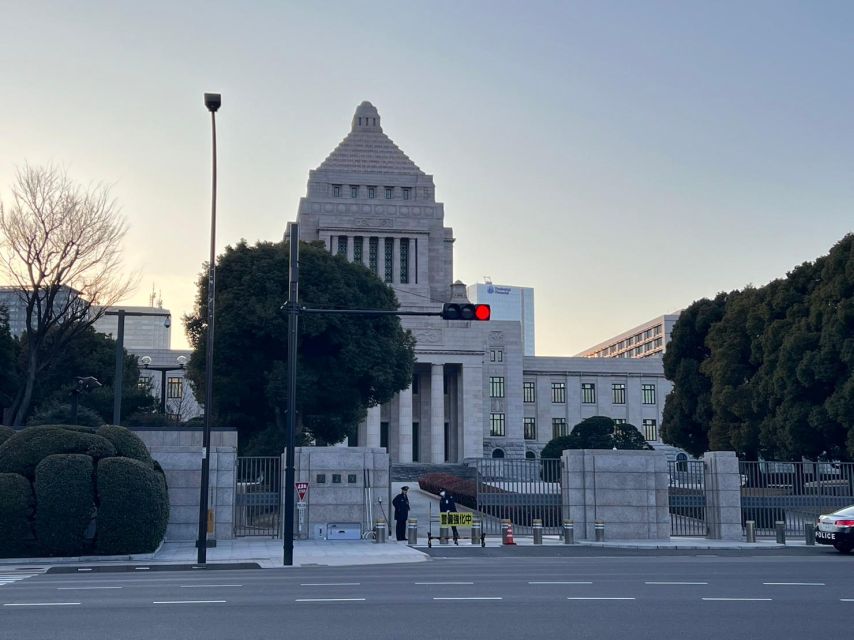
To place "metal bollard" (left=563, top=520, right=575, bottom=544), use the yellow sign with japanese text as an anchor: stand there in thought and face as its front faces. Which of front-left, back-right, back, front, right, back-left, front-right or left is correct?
left

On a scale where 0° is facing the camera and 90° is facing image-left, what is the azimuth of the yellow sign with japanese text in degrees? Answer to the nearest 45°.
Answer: approximately 0°

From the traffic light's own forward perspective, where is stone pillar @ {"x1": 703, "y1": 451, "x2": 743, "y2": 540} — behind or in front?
behind

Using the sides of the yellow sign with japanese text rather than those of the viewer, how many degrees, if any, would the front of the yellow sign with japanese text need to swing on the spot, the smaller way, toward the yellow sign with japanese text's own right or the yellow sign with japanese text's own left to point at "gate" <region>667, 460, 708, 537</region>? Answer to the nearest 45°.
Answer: approximately 135° to the yellow sign with japanese text's own left

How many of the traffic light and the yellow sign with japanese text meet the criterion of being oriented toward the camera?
2

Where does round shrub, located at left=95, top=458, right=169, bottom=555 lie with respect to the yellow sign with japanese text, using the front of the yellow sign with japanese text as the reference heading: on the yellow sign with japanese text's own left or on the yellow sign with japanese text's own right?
on the yellow sign with japanese text's own right

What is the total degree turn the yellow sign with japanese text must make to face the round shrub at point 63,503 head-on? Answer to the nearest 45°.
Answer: approximately 45° to its right

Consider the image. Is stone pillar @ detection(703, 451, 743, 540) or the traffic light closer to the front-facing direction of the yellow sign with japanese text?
the traffic light

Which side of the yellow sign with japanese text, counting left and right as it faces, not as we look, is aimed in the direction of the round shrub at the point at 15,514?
right

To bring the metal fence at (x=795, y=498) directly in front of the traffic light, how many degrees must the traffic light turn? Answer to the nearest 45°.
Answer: approximately 135° to its left

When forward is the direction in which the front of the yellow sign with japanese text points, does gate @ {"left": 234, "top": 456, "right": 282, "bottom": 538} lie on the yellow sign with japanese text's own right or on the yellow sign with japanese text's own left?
on the yellow sign with japanese text's own right

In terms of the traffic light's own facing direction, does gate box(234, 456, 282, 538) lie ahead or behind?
behind
